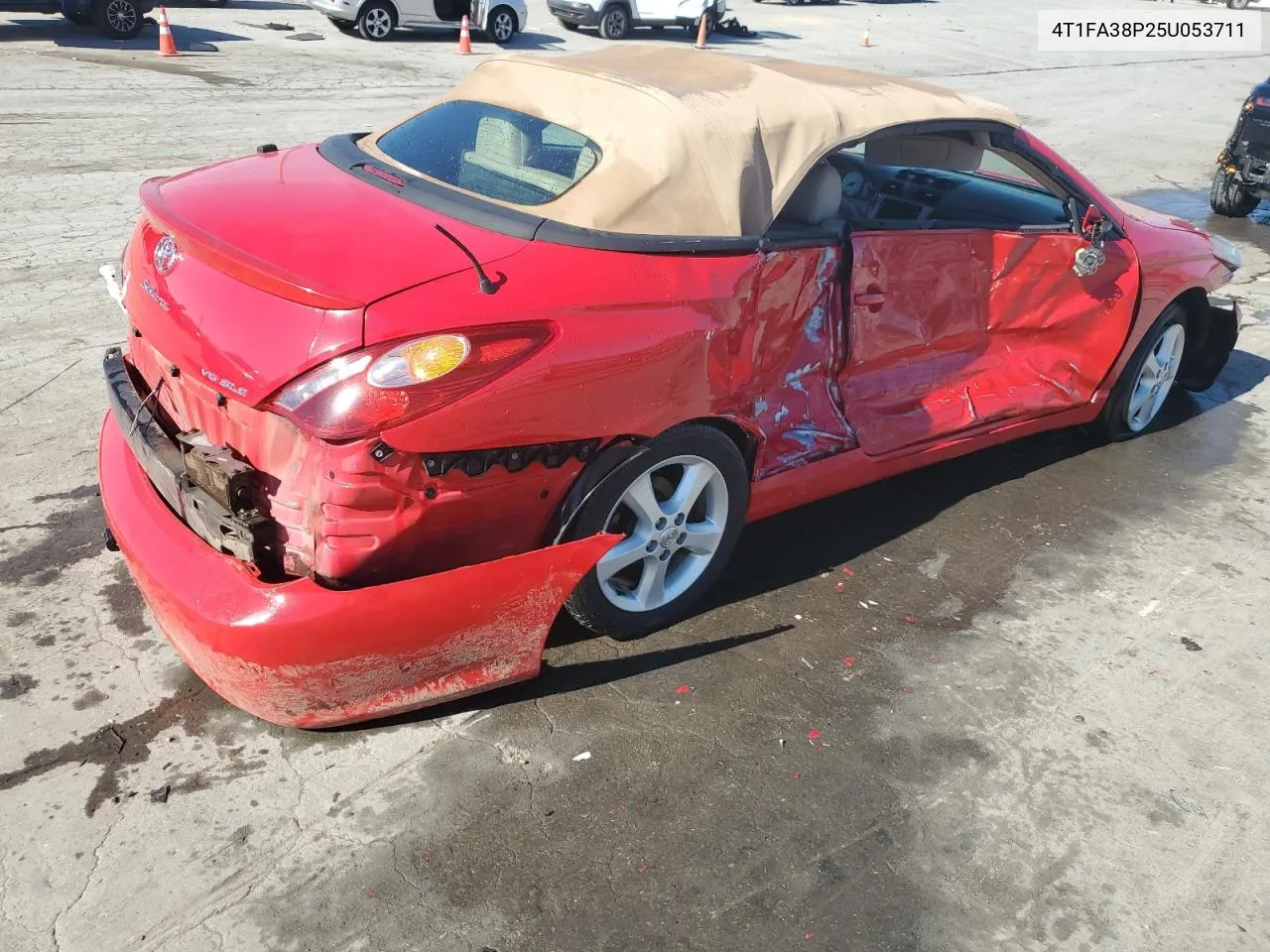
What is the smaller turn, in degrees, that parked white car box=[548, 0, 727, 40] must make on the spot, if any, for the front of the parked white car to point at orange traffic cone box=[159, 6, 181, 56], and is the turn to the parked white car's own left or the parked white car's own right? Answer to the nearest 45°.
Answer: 0° — it already faces it

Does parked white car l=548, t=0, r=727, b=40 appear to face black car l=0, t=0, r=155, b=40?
yes

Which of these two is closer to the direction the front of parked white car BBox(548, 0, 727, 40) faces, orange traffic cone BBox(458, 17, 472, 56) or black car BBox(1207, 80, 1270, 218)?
the orange traffic cone

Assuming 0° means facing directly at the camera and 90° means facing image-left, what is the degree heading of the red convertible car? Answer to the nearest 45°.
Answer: approximately 225°

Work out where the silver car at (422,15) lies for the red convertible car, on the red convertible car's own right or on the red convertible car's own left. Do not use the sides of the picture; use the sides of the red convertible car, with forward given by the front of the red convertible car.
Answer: on the red convertible car's own left

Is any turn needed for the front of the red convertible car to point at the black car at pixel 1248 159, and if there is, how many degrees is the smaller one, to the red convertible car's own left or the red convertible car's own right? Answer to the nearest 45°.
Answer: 0° — it already faces it

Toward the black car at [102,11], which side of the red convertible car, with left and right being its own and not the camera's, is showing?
left

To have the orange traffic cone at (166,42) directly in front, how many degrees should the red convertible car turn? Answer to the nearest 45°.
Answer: approximately 90° to its left

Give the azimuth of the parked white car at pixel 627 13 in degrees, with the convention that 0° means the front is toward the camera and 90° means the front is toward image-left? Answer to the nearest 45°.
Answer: approximately 45°
